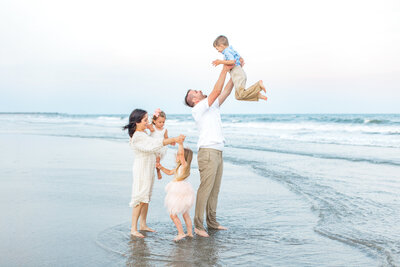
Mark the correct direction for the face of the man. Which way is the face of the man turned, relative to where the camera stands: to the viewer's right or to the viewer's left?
to the viewer's right

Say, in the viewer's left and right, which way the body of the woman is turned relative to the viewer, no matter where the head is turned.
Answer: facing to the right of the viewer

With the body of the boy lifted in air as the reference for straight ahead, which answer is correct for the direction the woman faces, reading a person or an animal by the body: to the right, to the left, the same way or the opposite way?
the opposite way

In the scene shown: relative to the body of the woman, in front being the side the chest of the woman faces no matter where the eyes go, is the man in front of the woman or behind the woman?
in front

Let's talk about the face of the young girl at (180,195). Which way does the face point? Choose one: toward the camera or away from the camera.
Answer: away from the camera

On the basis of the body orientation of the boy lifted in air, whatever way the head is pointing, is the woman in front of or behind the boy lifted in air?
in front

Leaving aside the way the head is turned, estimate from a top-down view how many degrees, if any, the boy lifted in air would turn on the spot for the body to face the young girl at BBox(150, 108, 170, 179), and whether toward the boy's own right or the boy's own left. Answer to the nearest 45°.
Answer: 0° — they already face them

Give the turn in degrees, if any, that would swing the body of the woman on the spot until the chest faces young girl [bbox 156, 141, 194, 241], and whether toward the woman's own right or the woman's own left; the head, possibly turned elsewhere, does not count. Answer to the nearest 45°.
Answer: approximately 45° to the woman's own right
